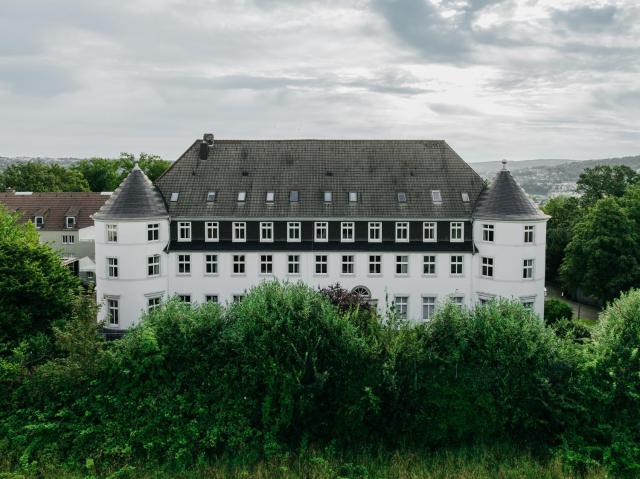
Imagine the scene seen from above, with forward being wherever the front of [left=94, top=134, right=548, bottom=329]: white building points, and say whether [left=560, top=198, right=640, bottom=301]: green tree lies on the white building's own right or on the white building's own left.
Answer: on the white building's own left

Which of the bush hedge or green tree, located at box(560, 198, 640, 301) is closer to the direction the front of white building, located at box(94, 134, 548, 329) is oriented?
the bush hedge

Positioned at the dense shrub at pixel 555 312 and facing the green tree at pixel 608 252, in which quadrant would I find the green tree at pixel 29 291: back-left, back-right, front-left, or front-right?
back-left

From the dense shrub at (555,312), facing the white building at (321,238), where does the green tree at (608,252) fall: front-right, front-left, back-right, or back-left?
back-right

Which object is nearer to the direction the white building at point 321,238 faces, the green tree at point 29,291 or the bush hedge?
the bush hedge

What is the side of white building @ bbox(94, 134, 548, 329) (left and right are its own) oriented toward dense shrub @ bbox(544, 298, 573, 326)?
left

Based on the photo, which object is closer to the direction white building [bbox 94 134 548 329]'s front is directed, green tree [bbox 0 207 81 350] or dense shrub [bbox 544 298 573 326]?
the green tree

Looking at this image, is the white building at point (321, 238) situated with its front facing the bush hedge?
yes

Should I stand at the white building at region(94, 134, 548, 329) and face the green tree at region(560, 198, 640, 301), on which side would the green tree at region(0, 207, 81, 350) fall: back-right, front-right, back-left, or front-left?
back-right

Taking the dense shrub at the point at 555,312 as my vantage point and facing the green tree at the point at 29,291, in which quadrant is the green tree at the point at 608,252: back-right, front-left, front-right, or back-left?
back-right

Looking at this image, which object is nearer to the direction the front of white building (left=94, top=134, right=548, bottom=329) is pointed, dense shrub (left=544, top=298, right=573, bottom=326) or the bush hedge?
the bush hedge

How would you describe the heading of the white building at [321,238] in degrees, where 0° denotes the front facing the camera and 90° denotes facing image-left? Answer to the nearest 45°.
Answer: approximately 0°

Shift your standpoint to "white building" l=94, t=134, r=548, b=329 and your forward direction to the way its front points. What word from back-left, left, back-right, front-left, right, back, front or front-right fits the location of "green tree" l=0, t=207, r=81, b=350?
front-right
